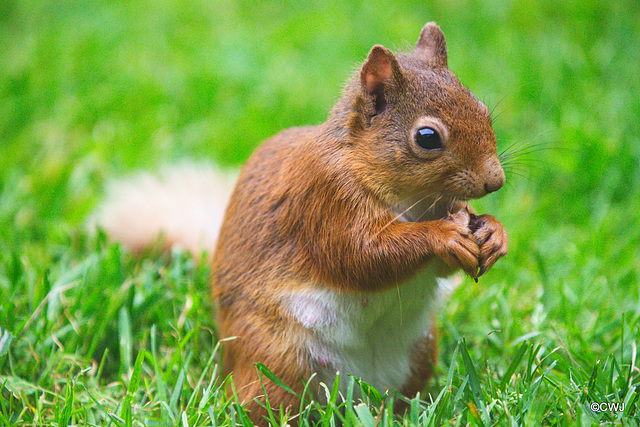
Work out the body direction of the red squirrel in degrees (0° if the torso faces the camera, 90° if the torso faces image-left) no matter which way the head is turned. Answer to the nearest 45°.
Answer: approximately 315°
